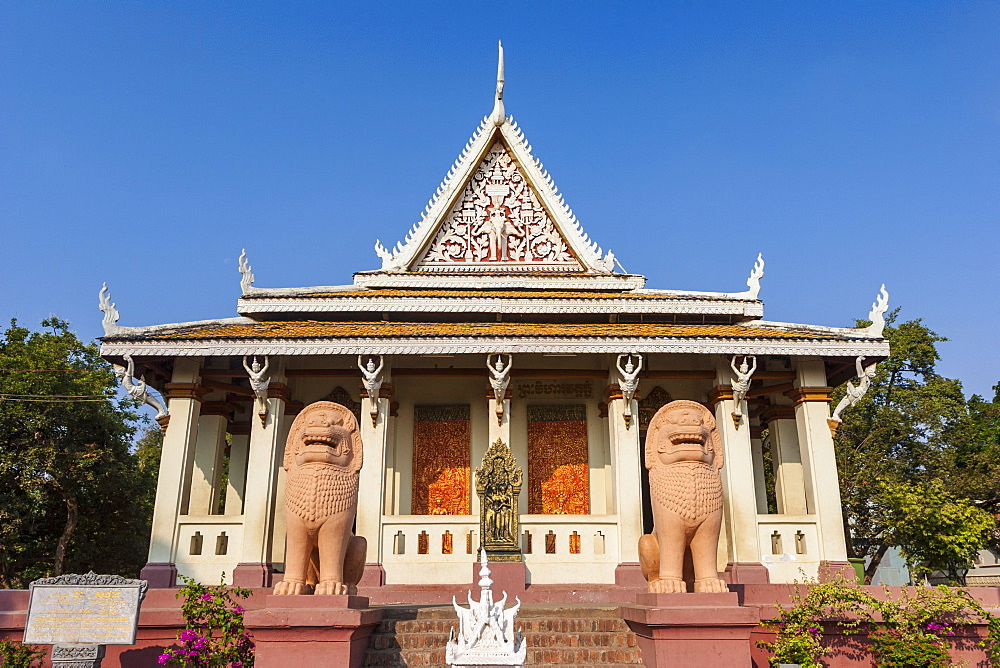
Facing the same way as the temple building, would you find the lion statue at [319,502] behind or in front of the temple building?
in front

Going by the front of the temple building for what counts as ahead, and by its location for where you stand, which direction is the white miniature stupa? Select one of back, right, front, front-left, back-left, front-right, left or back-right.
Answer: front

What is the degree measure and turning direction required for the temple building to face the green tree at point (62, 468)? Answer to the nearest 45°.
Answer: approximately 135° to its right

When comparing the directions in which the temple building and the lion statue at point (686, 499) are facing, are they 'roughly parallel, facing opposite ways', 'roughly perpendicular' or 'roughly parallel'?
roughly parallel

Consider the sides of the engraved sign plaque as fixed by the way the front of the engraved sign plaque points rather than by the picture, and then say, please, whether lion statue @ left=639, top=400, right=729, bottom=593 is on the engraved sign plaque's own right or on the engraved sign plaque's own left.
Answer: on the engraved sign plaque's own left

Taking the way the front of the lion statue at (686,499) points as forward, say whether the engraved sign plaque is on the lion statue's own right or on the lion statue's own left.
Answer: on the lion statue's own right

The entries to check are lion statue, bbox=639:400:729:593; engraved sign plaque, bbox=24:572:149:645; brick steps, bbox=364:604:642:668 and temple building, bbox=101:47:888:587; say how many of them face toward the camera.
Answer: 4

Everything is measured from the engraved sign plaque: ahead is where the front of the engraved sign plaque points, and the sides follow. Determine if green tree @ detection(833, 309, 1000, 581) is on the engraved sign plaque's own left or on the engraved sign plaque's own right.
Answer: on the engraved sign plaque's own left

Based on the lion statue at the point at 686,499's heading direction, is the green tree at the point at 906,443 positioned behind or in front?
behind

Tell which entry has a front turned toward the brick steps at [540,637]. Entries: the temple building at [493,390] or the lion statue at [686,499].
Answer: the temple building

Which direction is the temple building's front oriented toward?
toward the camera

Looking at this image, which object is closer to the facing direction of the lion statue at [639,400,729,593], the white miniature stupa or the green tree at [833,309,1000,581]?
the white miniature stupa

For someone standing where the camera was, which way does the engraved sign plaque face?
facing the viewer

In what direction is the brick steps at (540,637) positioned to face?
toward the camera
